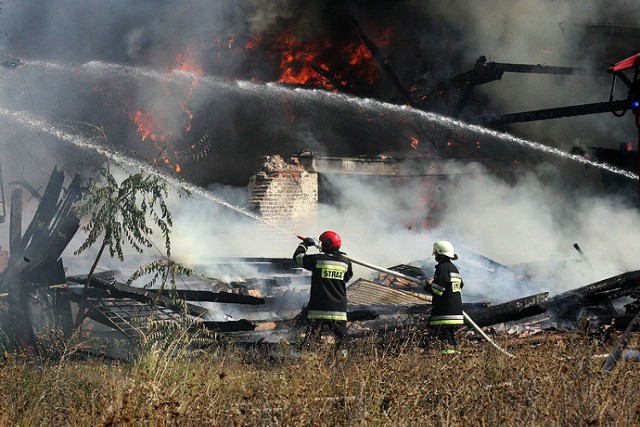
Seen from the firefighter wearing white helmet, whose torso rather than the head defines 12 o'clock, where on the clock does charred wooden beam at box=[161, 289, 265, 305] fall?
The charred wooden beam is roughly at 11 o'clock from the firefighter wearing white helmet.

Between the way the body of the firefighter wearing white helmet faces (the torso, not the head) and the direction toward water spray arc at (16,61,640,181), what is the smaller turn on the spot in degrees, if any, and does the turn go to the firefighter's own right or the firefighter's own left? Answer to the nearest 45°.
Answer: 0° — they already face it

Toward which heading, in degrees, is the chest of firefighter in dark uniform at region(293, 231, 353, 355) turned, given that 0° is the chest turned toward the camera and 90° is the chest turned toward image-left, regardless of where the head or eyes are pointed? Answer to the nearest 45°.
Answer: approximately 135°

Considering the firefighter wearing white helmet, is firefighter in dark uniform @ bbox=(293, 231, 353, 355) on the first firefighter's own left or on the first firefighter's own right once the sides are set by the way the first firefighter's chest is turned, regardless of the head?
on the first firefighter's own left

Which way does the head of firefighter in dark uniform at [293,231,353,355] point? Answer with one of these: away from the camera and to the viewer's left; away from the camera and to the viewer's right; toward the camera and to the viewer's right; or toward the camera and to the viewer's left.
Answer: away from the camera and to the viewer's left

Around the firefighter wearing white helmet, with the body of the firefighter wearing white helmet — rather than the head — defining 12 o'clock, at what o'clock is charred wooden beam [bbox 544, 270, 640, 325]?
The charred wooden beam is roughly at 5 o'clock from the firefighter wearing white helmet.

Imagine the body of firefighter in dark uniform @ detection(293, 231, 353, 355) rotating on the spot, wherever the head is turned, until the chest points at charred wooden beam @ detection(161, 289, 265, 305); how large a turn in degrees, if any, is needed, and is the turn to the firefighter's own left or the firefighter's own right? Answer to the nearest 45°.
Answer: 0° — they already face it

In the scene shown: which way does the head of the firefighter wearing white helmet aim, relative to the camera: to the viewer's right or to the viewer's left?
to the viewer's left

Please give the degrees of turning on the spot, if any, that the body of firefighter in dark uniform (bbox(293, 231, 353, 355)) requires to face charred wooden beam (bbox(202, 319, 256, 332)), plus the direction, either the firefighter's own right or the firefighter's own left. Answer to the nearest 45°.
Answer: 0° — they already face it
